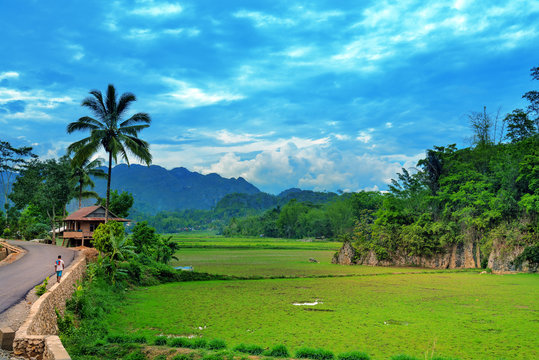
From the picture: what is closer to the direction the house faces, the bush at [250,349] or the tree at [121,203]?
the bush

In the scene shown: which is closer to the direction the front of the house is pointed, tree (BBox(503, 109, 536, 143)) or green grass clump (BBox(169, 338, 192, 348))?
the green grass clump

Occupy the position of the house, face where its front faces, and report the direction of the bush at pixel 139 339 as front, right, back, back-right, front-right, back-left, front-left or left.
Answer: front-left

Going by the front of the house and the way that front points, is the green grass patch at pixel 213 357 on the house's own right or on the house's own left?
on the house's own left

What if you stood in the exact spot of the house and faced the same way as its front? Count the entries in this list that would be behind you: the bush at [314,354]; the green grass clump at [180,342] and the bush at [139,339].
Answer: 0

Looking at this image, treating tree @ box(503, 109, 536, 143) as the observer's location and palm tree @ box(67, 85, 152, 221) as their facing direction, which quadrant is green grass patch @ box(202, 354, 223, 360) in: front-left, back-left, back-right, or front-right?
front-left

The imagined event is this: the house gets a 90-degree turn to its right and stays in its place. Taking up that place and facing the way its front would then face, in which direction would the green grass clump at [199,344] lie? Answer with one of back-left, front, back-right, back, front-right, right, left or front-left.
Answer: back-left

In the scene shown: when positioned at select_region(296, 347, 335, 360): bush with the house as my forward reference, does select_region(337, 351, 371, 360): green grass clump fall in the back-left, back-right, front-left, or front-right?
back-right

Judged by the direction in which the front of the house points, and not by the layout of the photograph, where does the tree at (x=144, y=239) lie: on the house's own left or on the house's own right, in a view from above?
on the house's own left

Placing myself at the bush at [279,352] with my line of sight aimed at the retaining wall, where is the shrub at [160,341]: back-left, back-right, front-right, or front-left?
front-right

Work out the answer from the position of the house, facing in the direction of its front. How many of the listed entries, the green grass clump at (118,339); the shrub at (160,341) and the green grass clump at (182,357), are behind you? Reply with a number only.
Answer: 0

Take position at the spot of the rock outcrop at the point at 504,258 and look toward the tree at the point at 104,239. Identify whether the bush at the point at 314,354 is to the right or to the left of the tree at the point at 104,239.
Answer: left

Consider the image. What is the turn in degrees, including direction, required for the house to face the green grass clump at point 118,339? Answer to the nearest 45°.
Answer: approximately 45° to its left
